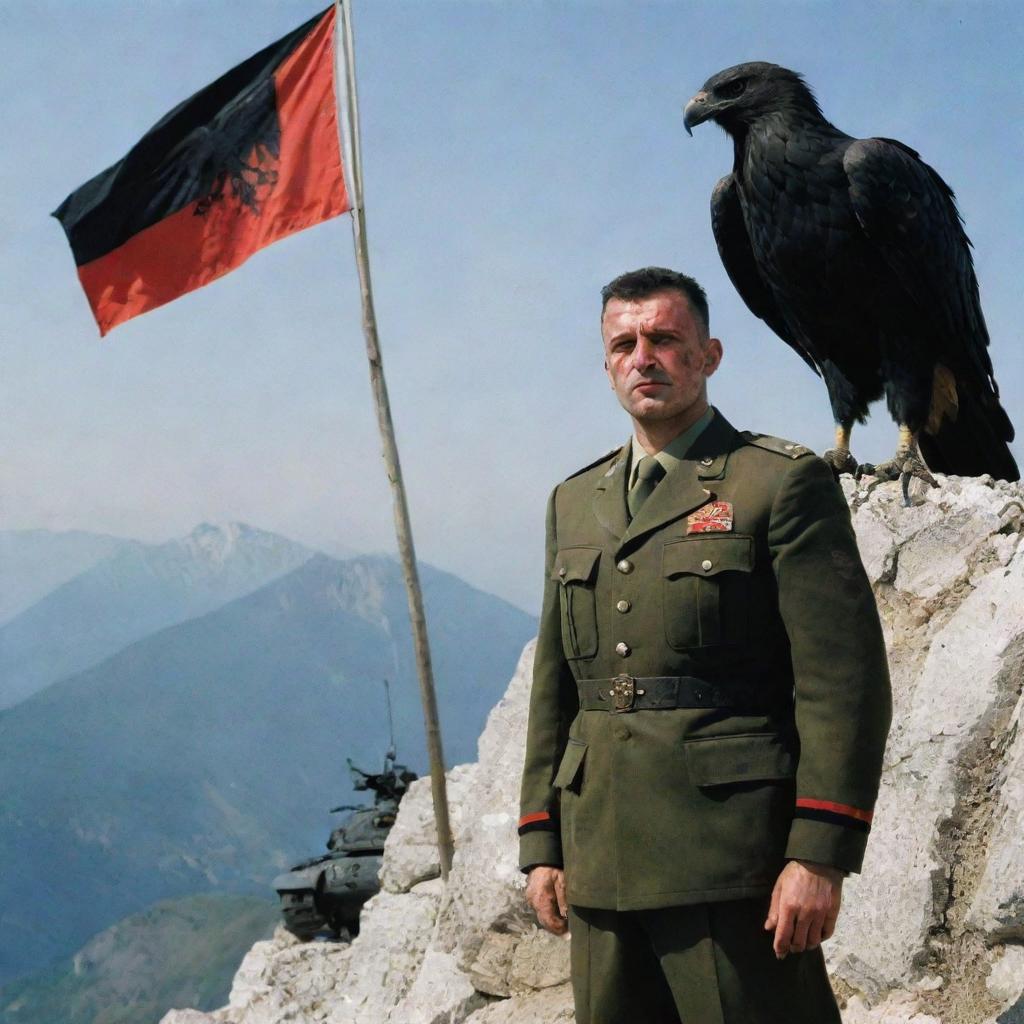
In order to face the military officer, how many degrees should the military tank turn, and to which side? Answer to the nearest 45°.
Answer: approximately 45° to its left

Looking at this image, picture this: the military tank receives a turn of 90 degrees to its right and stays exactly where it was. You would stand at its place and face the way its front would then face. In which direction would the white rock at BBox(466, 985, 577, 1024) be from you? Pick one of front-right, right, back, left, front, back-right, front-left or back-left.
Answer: back-left

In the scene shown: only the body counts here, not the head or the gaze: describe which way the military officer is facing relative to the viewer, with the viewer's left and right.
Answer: facing the viewer and to the left of the viewer

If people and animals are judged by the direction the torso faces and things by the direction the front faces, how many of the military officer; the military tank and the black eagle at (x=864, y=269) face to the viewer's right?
0

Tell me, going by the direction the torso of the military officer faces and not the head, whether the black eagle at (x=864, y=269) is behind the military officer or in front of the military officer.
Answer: behind
